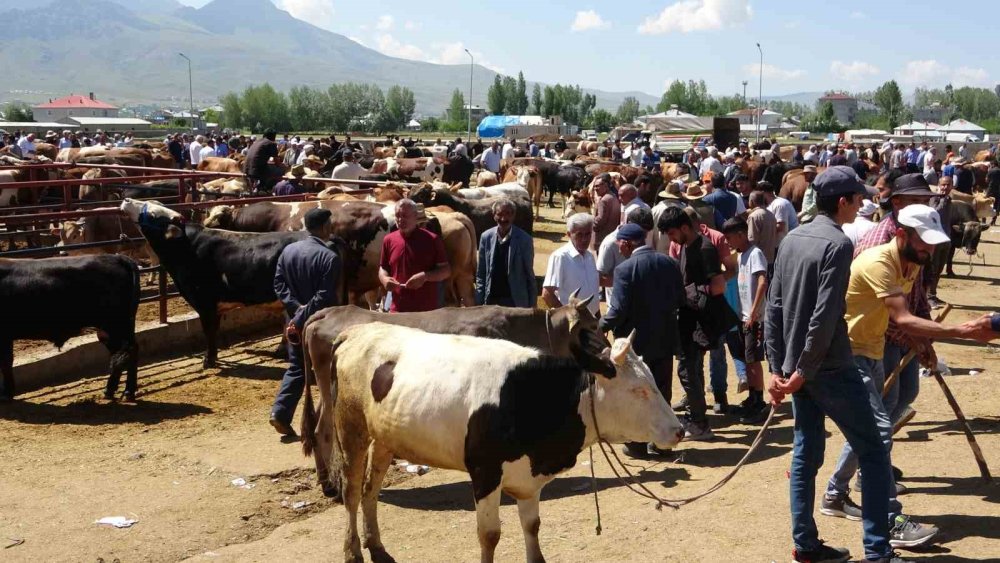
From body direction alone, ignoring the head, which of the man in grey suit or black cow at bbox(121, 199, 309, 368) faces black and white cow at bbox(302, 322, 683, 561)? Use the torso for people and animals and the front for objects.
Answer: the man in grey suit

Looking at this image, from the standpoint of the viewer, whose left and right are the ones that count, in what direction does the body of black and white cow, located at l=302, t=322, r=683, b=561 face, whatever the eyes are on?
facing to the right of the viewer

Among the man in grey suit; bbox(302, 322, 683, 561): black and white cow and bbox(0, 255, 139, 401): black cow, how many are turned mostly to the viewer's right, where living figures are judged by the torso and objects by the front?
1

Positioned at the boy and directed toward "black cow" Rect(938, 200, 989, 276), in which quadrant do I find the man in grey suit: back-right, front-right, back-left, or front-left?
back-left

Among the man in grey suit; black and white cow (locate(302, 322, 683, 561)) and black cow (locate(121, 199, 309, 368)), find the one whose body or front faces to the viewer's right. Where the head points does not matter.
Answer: the black and white cow

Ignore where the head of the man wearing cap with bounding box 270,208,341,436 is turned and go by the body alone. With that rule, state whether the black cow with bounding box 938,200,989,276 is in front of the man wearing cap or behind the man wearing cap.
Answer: in front

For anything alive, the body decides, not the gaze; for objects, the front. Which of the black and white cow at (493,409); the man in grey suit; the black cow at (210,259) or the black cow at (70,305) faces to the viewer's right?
the black and white cow

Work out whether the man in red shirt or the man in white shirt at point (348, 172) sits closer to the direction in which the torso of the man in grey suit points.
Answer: the man in red shirt

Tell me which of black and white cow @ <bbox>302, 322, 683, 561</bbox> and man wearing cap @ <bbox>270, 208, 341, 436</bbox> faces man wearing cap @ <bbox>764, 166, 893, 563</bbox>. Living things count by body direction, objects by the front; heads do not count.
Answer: the black and white cow

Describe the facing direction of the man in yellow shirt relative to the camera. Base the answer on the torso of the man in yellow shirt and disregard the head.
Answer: to the viewer's right

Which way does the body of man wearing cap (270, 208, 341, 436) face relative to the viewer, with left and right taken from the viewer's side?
facing away from the viewer and to the right of the viewer

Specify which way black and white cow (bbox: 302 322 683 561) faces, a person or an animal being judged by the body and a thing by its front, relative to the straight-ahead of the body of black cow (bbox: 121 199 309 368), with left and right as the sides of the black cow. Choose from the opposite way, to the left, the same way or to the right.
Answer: the opposite way

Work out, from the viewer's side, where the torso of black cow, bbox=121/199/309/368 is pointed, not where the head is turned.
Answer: to the viewer's left
